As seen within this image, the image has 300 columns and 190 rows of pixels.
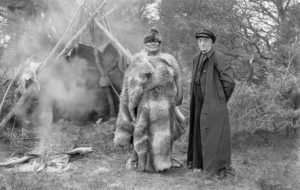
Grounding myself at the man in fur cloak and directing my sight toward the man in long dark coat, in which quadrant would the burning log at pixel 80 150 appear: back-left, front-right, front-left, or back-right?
back-left

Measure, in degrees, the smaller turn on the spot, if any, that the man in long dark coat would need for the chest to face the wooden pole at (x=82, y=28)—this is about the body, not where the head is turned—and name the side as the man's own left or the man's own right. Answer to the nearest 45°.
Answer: approximately 90° to the man's own right

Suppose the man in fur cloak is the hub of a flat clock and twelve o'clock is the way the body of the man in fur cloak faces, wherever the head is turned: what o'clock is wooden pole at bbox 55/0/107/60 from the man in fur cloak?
The wooden pole is roughly at 5 o'clock from the man in fur cloak.

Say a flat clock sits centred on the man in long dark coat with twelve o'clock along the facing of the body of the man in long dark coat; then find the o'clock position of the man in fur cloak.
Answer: The man in fur cloak is roughly at 2 o'clock from the man in long dark coat.

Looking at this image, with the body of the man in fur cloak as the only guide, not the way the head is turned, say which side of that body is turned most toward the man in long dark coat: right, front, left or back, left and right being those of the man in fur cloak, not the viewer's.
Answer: left

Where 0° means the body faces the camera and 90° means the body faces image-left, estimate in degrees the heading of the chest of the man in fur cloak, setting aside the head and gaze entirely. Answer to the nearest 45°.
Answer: approximately 0°

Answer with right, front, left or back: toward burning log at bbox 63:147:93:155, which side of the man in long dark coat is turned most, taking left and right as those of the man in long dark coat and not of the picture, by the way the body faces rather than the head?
right
